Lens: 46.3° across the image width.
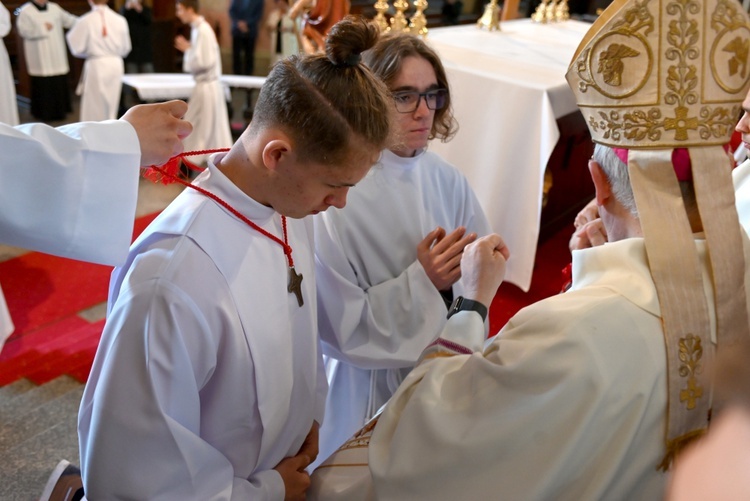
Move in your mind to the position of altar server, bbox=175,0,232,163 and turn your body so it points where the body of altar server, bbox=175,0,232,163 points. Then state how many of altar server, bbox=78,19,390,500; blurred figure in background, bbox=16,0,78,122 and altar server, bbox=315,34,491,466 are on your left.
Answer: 2

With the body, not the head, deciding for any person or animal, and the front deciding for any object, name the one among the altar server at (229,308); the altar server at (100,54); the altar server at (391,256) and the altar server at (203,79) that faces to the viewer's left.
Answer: the altar server at (203,79)

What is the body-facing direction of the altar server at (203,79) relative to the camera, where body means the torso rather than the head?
to the viewer's left

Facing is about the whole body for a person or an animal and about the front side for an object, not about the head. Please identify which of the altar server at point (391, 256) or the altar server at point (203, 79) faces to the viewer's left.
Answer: the altar server at point (203, 79)

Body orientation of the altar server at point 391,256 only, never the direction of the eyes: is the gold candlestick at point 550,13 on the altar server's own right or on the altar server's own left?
on the altar server's own left

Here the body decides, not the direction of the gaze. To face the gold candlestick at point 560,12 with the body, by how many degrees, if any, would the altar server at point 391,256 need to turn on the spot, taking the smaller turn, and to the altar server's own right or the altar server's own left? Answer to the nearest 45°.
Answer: approximately 135° to the altar server's own left

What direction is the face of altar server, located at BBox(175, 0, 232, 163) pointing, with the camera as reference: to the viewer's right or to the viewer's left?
to the viewer's left
